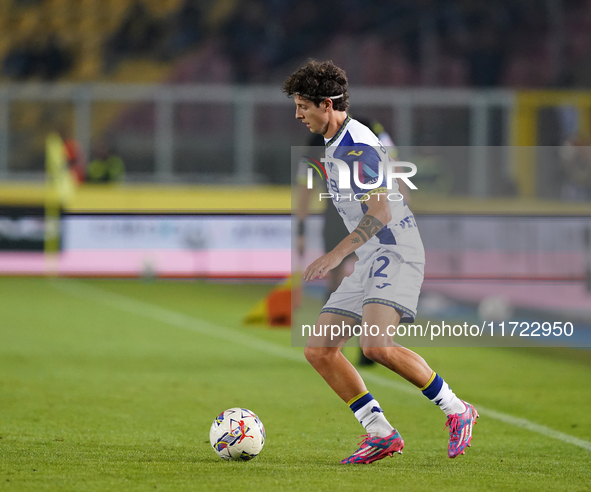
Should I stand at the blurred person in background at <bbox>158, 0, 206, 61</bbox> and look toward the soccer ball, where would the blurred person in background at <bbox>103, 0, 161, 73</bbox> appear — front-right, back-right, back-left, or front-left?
front-right

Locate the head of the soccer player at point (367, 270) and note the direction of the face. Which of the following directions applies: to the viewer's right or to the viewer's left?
to the viewer's left

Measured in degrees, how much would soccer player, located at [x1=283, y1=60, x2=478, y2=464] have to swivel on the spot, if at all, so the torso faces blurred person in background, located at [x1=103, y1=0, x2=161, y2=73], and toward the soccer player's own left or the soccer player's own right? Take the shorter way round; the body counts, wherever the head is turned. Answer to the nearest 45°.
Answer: approximately 90° to the soccer player's own right

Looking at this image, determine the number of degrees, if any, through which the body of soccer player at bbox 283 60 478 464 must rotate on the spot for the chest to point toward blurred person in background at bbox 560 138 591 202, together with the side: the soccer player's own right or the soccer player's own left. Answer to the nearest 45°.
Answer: approximately 90° to the soccer player's own right

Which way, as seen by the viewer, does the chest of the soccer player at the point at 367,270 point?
to the viewer's left

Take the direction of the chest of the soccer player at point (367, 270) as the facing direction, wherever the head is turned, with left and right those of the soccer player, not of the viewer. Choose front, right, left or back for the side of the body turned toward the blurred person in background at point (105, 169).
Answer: right

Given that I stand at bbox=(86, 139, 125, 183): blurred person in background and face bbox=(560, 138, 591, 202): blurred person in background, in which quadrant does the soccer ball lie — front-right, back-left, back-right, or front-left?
front-right

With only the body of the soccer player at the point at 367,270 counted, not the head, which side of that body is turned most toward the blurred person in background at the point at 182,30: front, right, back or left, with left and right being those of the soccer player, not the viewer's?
right
